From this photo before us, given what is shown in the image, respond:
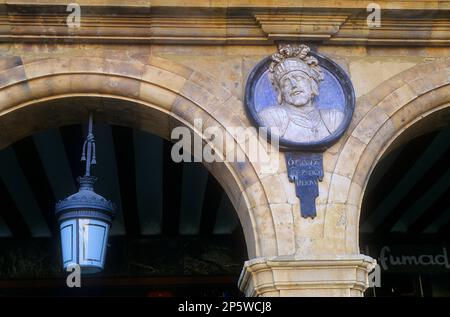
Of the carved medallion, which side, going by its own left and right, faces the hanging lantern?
right

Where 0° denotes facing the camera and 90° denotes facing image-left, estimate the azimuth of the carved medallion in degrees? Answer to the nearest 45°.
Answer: approximately 0°
